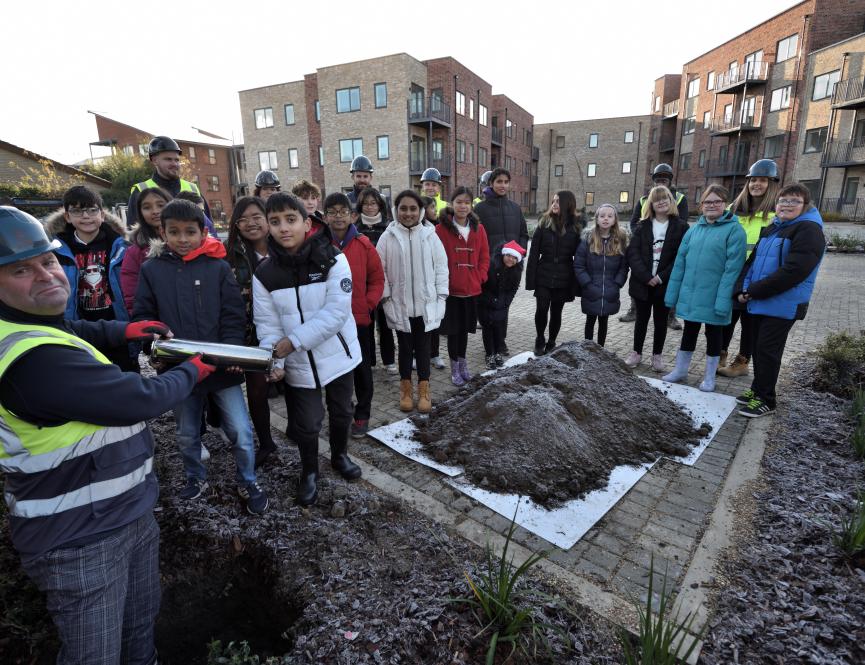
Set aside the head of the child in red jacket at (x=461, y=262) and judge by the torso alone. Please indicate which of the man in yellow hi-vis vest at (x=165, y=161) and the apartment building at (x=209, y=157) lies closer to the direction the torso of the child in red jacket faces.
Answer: the man in yellow hi-vis vest

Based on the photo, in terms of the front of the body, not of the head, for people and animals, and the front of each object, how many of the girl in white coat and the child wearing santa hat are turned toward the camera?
2

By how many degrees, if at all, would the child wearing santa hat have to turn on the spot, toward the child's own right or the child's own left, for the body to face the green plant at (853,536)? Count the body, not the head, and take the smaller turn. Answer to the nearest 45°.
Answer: approximately 45° to the child's own left

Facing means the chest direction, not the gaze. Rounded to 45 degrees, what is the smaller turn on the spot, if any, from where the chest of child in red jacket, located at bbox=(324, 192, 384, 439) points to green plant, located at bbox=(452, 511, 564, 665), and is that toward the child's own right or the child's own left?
0° — they already face it

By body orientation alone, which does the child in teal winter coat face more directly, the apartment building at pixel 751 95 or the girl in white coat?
the girl in white coat

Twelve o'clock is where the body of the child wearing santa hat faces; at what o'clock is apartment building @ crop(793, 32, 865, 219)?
The apartment building is roughly at 7 o'clock from the child wearing santa hat.

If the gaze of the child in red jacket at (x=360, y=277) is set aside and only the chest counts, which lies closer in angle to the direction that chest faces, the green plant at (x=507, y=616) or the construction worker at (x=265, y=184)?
the green plant

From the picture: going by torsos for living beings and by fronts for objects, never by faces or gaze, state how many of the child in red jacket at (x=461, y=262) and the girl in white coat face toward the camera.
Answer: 2

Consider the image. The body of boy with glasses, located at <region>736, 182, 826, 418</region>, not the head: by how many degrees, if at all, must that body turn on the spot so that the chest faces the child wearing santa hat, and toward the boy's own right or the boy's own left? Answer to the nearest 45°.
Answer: approximately 45° to the boy's own right
